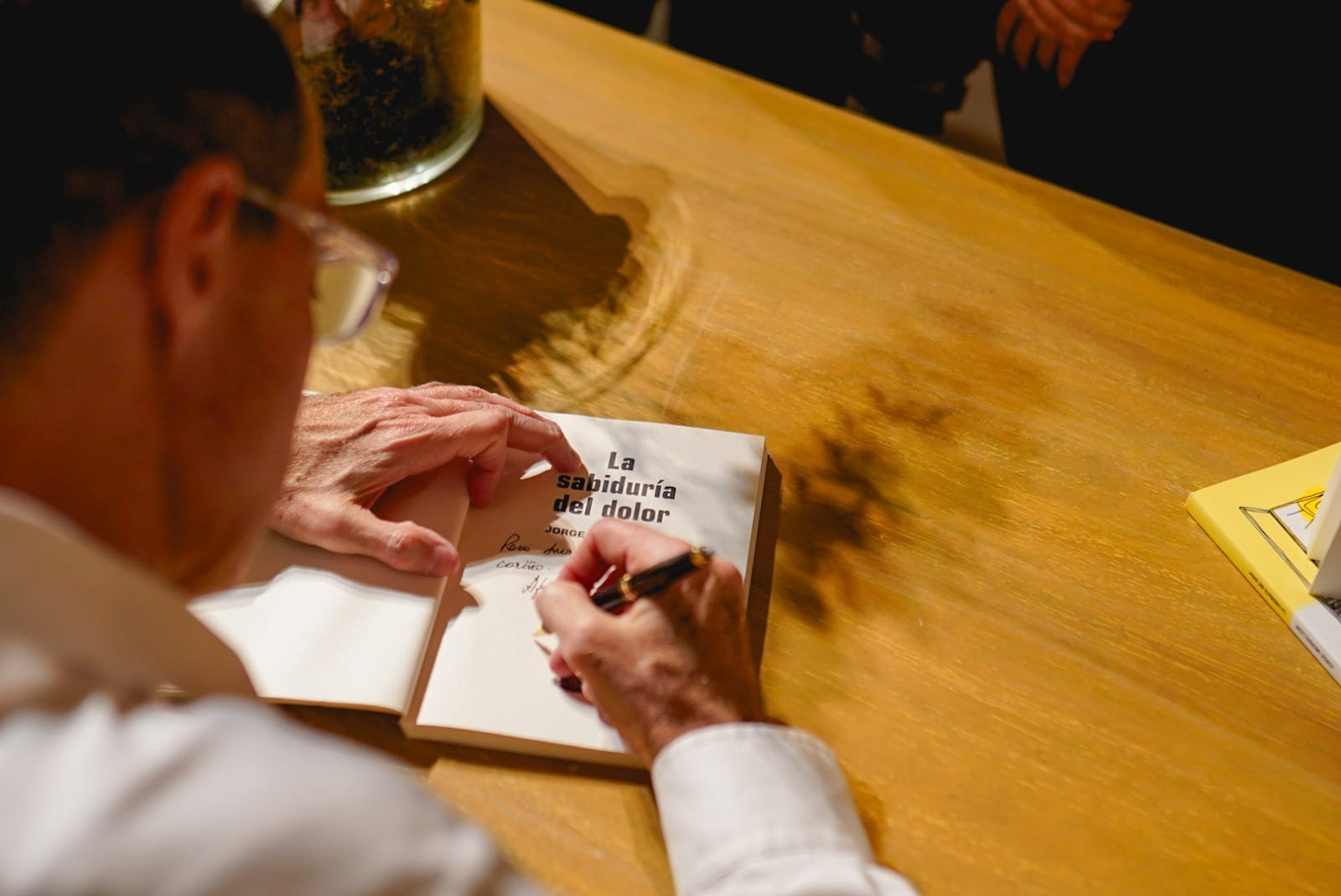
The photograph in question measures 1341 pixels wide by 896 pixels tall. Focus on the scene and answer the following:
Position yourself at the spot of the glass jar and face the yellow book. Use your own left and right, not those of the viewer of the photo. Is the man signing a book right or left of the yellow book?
right

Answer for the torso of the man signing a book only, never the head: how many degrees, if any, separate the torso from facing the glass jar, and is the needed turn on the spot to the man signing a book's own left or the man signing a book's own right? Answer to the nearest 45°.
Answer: approximately 45° to the man signing a book's own left

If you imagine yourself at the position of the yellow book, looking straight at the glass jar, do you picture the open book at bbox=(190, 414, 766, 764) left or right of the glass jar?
left

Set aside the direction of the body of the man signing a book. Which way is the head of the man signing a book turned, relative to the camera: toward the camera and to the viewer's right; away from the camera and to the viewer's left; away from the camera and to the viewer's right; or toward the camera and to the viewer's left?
away from the camera and to the viewer's right

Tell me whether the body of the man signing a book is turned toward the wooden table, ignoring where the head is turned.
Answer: yes

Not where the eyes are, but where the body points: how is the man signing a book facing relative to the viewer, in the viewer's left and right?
facing away from the viewer and to the right of the viewer

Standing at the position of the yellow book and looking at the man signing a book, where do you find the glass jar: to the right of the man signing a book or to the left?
right
